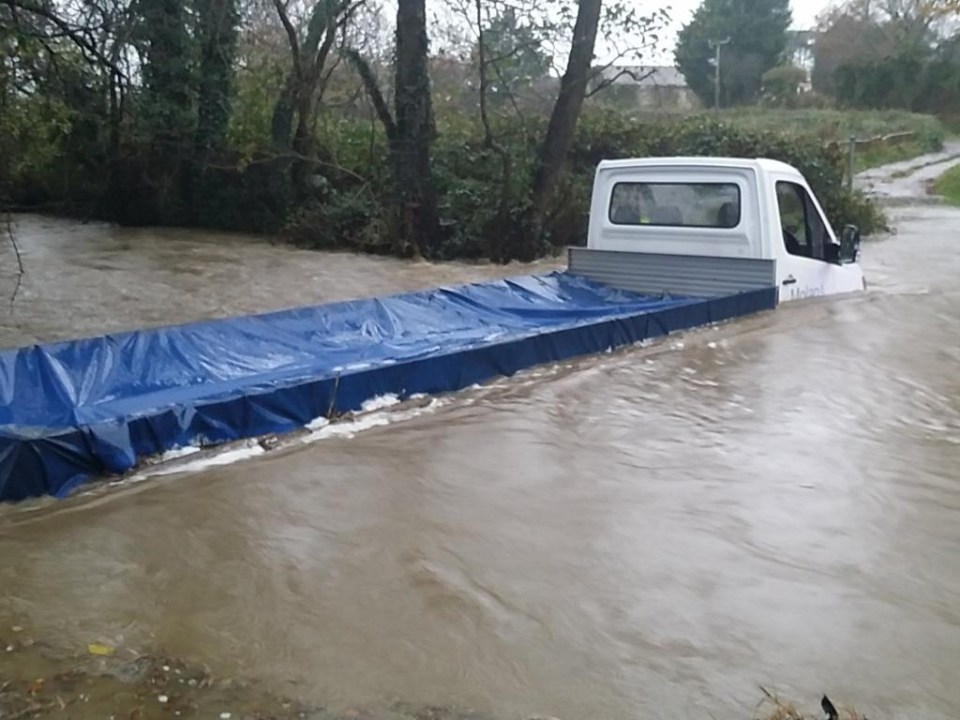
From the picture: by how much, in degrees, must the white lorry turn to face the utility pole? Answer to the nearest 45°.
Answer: approximately 45° to its left

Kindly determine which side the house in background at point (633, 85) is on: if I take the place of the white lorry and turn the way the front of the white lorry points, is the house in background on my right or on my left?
on my left

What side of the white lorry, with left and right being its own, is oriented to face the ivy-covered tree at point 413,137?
left

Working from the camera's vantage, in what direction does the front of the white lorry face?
facing away from the viewer and to the right of the viewer

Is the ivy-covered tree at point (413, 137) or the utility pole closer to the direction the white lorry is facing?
the utility pole
